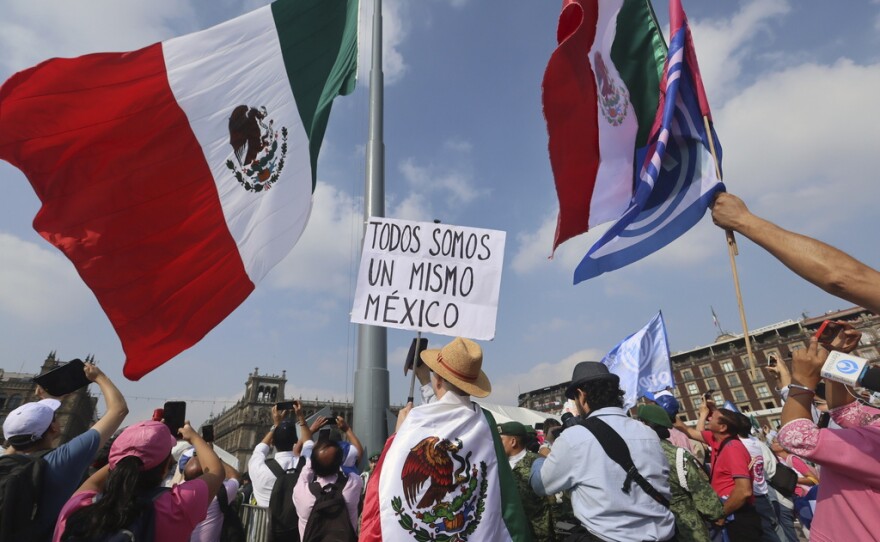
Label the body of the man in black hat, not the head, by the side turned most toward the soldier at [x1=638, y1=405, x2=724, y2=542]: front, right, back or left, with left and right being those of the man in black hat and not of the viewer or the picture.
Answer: right

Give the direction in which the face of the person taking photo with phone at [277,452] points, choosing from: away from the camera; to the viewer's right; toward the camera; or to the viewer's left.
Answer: away from the camera

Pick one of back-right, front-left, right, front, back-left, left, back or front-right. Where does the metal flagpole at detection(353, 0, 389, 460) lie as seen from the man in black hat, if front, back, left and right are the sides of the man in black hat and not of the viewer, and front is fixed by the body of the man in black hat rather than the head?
front

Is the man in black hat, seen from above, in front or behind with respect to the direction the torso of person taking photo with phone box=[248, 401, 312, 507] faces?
behind

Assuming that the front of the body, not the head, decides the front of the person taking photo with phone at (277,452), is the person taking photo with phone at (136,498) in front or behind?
behind

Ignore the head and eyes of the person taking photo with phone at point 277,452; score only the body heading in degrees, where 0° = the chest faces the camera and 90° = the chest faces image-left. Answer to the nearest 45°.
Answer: approximately 180°

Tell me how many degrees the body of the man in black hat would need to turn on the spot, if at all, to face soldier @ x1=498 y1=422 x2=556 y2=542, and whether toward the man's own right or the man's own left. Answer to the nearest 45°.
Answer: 0° — they already face them

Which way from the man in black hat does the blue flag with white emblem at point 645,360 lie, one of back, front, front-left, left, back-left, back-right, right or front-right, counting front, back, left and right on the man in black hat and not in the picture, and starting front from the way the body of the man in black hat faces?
front-right

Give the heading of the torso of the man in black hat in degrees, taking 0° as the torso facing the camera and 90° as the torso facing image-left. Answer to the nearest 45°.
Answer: approximately 135°

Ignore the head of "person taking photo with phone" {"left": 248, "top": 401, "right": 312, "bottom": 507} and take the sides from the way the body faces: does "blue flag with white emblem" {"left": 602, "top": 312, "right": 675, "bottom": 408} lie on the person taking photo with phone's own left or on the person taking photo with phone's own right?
on the person taking photo with phone's own right

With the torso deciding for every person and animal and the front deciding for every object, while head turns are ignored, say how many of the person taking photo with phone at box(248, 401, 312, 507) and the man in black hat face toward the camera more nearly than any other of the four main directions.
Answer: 0
